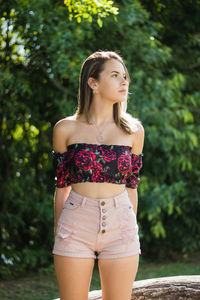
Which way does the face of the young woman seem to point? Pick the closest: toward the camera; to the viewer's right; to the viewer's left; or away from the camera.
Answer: to the viewer's right

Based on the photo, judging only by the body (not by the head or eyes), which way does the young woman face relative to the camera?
toward the camera
